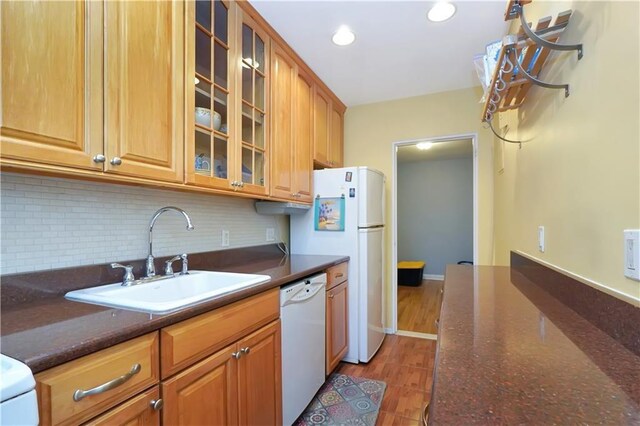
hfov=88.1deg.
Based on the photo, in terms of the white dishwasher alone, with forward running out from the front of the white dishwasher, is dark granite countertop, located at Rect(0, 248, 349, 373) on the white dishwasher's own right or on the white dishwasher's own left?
on the white dishwasher's own right

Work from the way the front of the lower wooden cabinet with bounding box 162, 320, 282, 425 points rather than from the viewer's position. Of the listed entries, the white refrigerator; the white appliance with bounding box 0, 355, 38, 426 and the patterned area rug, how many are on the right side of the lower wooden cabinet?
1

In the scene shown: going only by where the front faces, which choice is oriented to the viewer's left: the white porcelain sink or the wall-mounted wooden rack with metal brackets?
the wall-mounted wooden rack with metal brackets

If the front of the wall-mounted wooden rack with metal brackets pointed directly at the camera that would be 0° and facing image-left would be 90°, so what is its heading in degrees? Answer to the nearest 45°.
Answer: approximately 90°

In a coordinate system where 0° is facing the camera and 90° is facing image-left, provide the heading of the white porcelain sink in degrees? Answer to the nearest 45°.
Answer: approximately 315°

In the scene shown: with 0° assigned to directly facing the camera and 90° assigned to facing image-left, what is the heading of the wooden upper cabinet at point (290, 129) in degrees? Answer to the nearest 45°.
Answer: approximately 315°

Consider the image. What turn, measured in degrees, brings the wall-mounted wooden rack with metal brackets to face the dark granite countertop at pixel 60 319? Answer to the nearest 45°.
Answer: approximately 45° to its left

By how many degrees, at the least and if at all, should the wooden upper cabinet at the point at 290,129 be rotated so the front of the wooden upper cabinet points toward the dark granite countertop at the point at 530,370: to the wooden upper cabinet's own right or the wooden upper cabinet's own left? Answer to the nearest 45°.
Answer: approximately 45° to the wooden upper cabinet's own right

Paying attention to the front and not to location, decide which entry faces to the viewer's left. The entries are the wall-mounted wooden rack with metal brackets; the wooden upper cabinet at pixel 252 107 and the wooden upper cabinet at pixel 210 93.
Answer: the wall-mounted wooden rack with metal brackets

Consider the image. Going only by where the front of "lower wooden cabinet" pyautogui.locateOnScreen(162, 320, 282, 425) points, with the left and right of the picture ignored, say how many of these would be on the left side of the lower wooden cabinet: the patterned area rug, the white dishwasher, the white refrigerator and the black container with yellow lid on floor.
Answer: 4
